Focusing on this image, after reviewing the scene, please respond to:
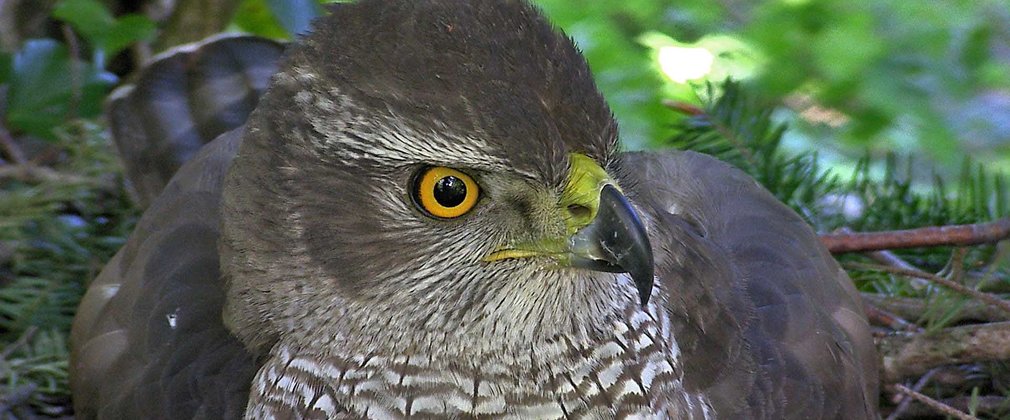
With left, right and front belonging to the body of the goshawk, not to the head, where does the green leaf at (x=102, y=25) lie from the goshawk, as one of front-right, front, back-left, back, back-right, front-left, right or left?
back

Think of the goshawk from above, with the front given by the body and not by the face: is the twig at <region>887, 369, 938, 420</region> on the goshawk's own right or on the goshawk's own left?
on the goshawk's own left

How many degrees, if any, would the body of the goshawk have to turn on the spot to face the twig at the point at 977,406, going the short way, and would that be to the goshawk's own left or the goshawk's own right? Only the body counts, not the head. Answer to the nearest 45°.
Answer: approximately 45° to the goshawk's own left

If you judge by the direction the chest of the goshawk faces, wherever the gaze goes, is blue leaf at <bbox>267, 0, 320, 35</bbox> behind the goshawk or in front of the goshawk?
behind

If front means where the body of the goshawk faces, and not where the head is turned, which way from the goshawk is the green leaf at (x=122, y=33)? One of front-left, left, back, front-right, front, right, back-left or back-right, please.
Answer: back

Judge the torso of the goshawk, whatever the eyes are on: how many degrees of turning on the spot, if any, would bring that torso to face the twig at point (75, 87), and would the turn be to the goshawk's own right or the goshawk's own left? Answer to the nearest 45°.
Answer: approximately 180°

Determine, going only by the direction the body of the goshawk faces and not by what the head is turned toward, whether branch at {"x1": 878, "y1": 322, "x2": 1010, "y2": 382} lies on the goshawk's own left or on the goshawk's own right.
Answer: on the goshawk's own left

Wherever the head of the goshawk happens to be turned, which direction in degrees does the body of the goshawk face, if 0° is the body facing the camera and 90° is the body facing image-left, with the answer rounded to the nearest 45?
approximately 315°

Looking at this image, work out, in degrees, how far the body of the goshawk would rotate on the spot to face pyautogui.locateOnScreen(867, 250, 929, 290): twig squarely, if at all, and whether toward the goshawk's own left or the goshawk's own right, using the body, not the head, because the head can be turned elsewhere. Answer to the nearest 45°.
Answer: approximately 90° to the goshawk's own left
